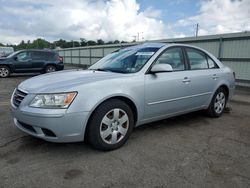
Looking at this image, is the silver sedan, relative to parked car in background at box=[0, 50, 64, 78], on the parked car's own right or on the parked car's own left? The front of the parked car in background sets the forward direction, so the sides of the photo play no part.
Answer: on the parked car's own left

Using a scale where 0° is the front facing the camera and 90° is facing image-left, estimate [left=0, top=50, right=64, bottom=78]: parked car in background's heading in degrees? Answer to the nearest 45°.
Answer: approximately 90°

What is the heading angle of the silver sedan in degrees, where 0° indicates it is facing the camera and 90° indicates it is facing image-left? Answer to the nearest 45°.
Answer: approximately 45°

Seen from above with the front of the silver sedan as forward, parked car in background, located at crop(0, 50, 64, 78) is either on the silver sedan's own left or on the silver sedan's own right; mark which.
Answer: on the silver sedan's own right
